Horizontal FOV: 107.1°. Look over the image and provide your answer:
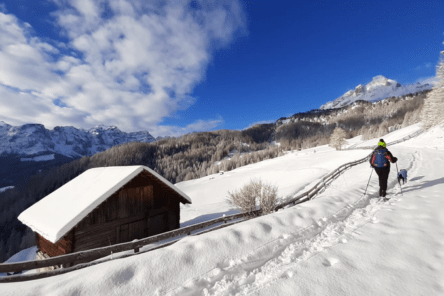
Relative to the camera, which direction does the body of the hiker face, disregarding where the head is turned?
away from the camera

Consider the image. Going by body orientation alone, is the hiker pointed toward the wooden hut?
no

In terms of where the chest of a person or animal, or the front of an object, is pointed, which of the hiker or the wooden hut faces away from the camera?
the hiker

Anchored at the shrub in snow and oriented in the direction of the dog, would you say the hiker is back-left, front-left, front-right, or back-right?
front-right

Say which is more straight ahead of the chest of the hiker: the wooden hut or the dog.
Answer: the dog

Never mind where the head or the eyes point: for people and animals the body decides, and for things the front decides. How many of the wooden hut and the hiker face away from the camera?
1
